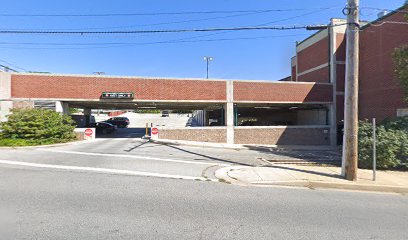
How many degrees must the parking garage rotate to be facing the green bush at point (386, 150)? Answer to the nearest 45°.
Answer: approximately 45° to its left

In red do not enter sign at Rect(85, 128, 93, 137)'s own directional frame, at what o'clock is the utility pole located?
The utility pole is roughly at 11 o'clock from the red do not enter sign.

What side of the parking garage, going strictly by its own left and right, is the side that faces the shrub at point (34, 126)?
right

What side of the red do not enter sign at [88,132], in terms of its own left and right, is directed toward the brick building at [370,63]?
left

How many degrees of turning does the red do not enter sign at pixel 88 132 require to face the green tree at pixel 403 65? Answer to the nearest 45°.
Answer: approximately 45° to its left

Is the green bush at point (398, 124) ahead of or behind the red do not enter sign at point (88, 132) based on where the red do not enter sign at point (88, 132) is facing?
ahead

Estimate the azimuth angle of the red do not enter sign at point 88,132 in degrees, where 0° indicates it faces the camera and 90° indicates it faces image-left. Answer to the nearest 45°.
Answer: approximately 0°

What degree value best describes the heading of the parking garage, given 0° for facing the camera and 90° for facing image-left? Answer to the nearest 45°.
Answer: approximately 0°

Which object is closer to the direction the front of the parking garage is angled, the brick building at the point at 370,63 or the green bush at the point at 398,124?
the green bush

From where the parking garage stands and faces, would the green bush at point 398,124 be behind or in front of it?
in front
